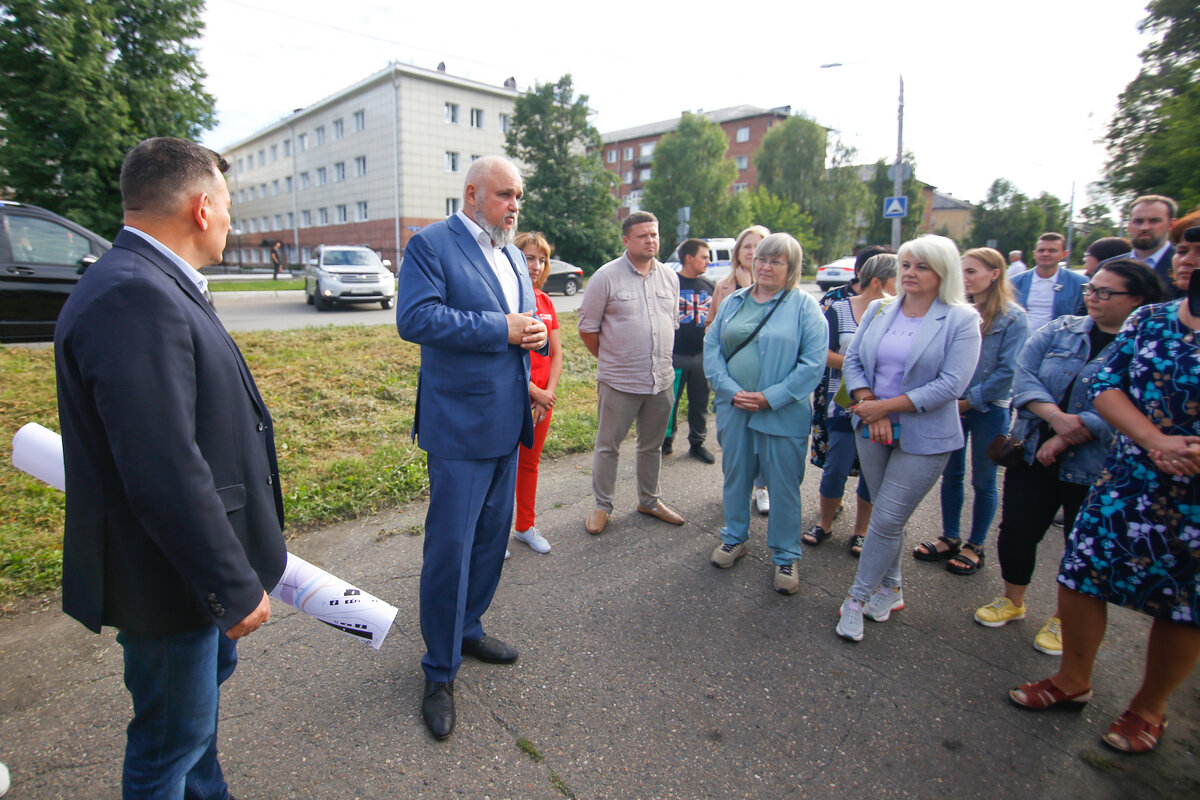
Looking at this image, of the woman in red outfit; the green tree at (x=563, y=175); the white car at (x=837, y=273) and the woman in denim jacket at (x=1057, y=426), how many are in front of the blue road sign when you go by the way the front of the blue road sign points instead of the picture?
2

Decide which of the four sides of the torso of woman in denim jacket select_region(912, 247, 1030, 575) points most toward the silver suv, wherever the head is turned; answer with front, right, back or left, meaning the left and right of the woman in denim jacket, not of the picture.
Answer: right

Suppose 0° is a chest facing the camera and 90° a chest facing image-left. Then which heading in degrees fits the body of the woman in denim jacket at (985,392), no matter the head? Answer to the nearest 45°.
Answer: approximately 45°

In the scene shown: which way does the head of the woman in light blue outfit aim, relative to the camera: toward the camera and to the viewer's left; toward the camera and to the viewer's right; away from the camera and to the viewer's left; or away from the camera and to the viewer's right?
toward the camera and to the viewer's left

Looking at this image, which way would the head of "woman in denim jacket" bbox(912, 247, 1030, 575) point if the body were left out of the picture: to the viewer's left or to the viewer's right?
to the viewer's left

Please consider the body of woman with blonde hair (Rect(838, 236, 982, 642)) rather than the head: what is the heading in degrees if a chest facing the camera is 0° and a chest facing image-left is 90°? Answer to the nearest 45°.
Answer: approximately 45°

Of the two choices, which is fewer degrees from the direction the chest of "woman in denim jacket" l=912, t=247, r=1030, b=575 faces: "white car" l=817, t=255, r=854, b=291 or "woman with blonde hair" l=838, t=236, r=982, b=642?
the woman with blonde hair

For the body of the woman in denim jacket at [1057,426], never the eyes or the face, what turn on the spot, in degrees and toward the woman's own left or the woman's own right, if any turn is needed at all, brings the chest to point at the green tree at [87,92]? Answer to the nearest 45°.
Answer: approximately 45° to the woman's own right
